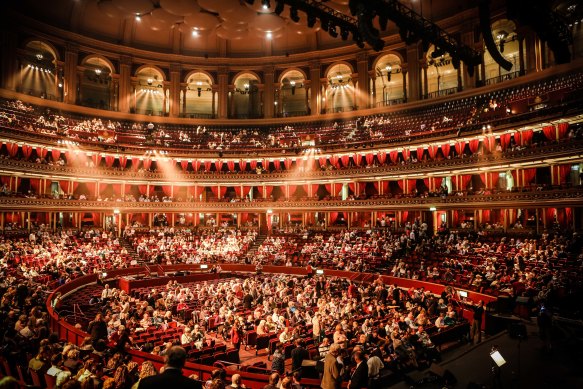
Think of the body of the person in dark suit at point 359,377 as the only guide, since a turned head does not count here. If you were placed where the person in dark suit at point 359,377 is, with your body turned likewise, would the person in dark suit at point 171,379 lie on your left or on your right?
on your left

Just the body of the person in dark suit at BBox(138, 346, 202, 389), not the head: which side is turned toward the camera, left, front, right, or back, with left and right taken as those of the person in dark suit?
back

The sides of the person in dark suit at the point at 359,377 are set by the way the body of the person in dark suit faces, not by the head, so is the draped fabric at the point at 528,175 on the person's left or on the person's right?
on the person's right
